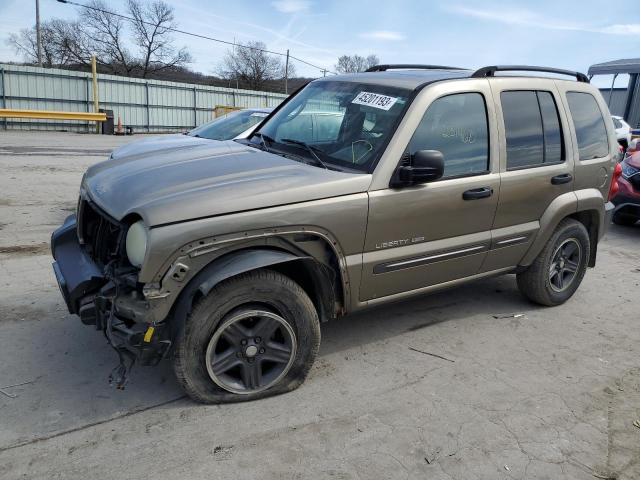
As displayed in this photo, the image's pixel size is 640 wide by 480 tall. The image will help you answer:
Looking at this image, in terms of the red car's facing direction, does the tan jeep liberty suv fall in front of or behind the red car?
in front

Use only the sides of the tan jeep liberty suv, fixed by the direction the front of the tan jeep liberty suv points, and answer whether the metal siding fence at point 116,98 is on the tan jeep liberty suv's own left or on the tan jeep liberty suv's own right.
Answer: on the tan jeep liberty suv's own right

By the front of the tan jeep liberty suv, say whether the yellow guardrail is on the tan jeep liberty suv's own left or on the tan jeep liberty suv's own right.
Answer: on the tan jeep liberty suv's own right

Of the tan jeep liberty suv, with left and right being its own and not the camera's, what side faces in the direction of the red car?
back

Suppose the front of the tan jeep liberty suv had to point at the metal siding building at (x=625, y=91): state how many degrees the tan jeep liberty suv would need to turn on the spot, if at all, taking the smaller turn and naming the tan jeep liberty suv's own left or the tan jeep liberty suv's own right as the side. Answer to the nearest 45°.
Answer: approximately 180°

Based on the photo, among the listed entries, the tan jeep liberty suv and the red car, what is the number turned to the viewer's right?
0

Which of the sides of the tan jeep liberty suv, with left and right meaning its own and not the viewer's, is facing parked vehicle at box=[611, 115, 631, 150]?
back

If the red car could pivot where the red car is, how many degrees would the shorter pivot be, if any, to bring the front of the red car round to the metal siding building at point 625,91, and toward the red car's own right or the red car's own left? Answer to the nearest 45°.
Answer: approximately 135° to the red car's own right

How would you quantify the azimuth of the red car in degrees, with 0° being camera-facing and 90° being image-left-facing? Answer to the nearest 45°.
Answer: approximately 45°

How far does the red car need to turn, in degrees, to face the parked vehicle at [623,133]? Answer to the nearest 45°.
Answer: approximately 135° to its right

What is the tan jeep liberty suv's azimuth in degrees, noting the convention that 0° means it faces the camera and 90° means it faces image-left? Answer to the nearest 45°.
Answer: approximately 45°
